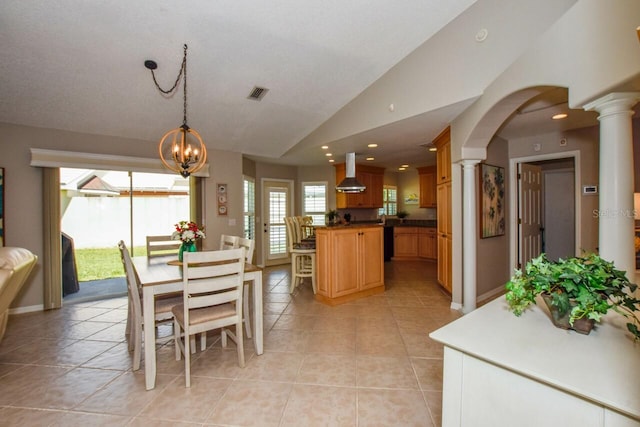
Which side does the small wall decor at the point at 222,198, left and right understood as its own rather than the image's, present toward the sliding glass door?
right

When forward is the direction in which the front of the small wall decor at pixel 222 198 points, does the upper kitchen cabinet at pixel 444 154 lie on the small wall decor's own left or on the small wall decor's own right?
on the small wall decor's own left

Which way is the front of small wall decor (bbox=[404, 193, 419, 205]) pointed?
toward the camera

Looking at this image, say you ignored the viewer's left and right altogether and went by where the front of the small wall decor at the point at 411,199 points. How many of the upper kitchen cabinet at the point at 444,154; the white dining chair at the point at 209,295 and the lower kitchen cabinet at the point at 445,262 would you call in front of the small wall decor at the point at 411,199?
3

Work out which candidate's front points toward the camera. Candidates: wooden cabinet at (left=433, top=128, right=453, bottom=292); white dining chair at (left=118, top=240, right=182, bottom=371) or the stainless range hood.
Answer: the stainless range hood

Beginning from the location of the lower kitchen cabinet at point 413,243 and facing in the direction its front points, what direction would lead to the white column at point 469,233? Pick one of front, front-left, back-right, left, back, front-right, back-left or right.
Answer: front

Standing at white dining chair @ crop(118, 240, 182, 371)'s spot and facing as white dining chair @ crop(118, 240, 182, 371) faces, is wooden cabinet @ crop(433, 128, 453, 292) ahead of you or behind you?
ahead

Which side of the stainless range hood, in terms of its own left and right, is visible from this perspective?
front

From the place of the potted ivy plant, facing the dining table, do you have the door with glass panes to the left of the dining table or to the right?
right

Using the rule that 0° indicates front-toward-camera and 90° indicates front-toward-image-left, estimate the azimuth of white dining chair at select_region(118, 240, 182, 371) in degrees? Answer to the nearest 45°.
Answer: approximately 270°

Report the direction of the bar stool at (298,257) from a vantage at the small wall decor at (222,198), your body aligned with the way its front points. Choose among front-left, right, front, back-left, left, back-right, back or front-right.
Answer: front-left

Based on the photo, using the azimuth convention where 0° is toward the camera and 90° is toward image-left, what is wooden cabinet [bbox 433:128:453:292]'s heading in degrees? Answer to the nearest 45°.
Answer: approximately 90°

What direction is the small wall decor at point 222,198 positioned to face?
toward the camera

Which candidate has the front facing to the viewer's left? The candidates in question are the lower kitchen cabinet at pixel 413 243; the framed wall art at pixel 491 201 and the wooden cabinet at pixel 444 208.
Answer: the wooden cabinet

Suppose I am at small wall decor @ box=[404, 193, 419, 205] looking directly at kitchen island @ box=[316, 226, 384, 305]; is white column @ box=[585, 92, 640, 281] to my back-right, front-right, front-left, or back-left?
front-left

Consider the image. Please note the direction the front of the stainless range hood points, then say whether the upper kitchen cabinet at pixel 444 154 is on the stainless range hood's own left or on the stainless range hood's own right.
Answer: on the stainless range hood's own left

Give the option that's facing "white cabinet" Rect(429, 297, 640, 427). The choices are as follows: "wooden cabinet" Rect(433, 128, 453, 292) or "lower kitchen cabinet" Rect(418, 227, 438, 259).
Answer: the lower kitchen cabinet
